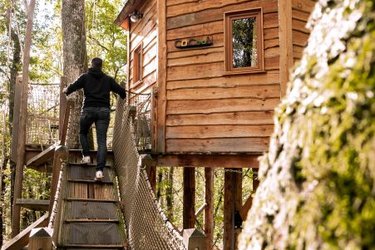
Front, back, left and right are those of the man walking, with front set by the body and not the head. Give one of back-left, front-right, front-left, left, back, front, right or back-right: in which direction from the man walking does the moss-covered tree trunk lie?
back

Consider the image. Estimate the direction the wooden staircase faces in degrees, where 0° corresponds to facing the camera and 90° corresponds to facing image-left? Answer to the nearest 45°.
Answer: approximately 0°

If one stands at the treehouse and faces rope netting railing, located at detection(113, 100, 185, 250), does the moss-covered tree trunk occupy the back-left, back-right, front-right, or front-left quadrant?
front-left

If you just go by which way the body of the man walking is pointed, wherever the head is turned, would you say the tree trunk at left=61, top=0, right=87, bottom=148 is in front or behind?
in front

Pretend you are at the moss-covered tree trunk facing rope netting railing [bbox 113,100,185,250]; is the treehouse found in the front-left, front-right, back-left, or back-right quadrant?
front-right

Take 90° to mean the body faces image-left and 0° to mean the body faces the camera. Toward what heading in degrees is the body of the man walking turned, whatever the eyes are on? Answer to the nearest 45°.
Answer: approximately 180°

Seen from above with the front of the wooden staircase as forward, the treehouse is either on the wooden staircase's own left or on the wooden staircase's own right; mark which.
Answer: on the wooden staircase's own left
